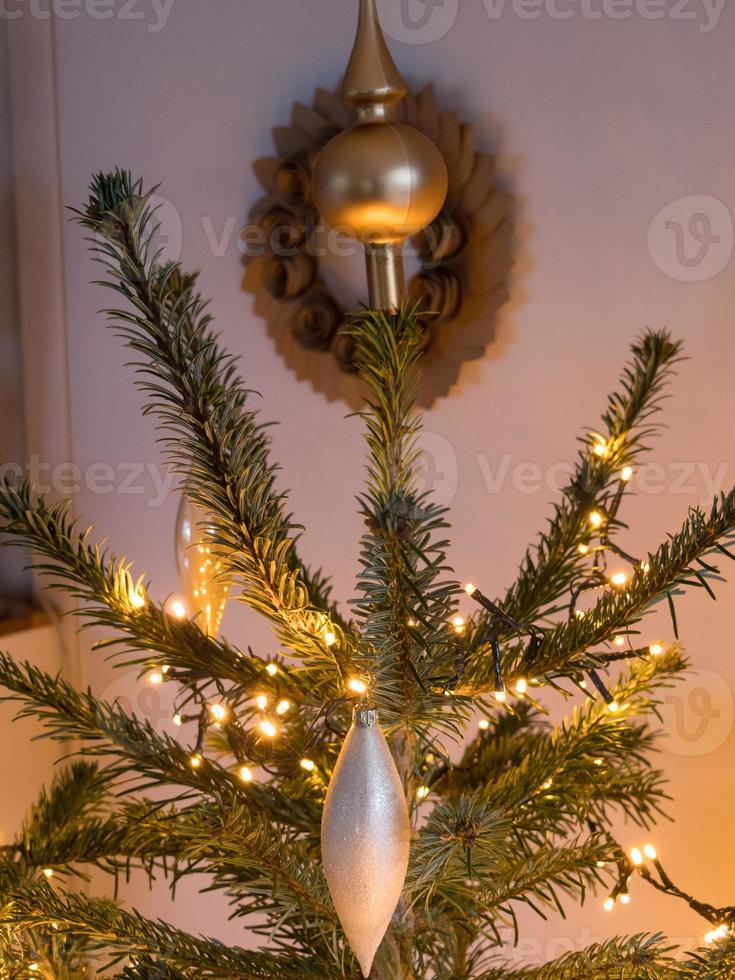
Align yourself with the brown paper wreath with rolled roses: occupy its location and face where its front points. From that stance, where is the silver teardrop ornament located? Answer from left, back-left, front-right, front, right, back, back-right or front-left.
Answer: front

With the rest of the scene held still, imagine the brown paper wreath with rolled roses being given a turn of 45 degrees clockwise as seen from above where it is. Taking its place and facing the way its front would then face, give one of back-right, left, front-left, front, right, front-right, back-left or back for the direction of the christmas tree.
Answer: front-left

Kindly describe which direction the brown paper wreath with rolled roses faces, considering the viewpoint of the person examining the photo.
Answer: facing the viewer

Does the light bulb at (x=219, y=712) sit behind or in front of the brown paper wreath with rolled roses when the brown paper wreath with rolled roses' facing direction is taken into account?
in front

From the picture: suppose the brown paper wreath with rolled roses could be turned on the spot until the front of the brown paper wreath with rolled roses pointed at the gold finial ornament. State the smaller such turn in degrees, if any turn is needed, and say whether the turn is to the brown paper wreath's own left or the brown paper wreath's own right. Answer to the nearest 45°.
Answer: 0° — it already faces it
